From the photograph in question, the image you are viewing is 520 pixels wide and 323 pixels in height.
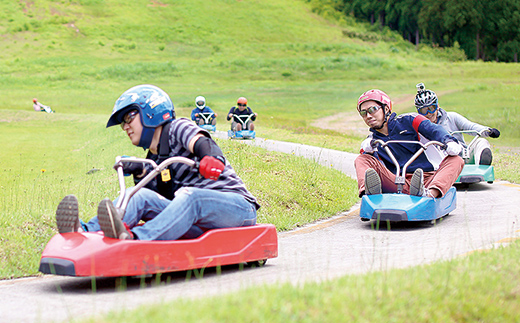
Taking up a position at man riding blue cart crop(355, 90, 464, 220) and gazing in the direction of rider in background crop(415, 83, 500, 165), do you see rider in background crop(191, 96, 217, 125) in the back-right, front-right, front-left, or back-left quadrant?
front-left

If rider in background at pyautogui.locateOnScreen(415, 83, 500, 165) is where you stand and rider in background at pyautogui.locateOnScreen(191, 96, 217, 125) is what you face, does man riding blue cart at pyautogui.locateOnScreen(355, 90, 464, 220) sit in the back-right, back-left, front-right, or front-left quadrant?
back-left

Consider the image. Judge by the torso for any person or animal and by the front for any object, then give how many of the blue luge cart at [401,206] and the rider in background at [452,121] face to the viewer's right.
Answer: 0

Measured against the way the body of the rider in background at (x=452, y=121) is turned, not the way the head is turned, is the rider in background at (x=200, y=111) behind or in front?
behind

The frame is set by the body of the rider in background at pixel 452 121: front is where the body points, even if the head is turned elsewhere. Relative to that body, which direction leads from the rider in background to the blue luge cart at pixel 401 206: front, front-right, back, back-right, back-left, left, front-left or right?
front

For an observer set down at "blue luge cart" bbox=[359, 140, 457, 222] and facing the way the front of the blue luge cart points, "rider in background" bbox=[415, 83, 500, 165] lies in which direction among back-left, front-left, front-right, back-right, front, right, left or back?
back-right

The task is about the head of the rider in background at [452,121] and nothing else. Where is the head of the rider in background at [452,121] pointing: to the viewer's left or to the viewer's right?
to the viewer's left

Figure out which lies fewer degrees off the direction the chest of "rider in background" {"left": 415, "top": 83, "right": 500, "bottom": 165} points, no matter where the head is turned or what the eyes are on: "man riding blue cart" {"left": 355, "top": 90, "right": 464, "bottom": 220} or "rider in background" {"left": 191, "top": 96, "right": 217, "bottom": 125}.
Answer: the man riding blue cart

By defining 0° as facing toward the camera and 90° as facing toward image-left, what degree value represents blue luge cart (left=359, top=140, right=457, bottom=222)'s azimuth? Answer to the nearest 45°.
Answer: approximately 45°

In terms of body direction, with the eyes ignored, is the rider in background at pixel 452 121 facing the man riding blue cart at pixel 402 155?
yes

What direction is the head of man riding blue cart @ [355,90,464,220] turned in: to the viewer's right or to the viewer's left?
to the viewer's left

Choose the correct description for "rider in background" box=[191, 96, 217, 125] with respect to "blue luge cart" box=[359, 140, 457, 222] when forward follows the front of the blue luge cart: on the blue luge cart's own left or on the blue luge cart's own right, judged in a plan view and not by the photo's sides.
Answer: on the blue luge cart's own right

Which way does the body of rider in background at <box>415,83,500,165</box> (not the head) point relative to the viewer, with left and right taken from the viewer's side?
facing the viewer
